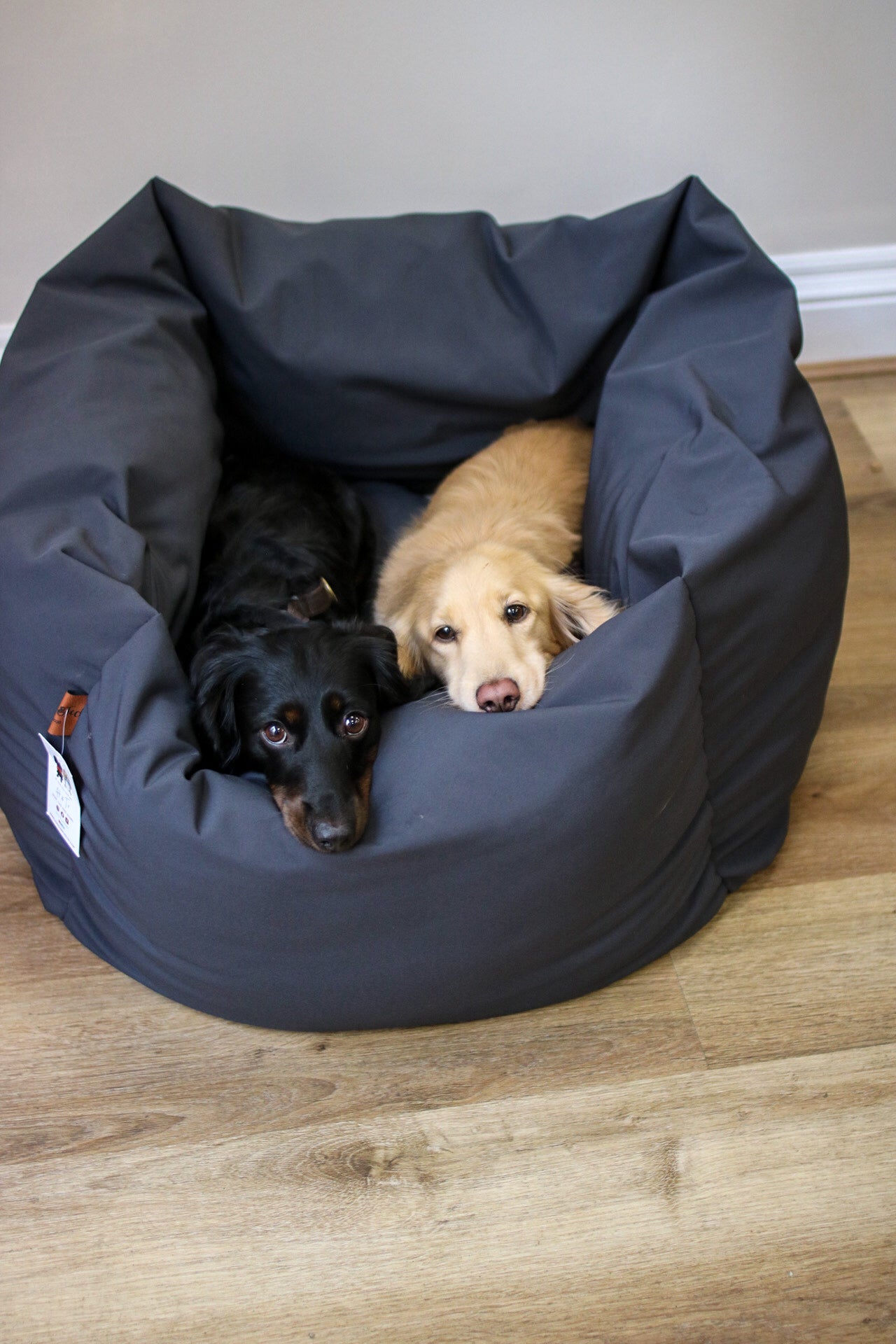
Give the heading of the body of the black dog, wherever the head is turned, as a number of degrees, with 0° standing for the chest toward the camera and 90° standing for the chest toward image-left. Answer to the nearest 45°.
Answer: approximately 0°
